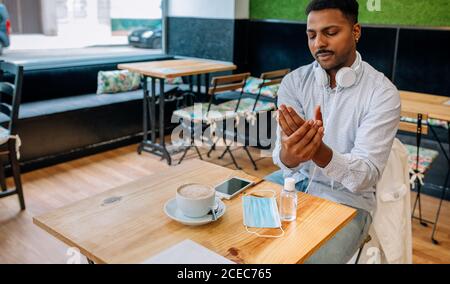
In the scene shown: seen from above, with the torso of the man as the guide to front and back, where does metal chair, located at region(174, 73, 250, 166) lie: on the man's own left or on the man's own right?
on the man's own right

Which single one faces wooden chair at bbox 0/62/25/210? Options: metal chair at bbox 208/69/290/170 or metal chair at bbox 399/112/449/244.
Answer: metal chair at bbox 208/69/290/170

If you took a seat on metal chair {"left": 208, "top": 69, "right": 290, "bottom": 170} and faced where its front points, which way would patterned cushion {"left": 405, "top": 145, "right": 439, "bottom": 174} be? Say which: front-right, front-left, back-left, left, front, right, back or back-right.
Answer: left

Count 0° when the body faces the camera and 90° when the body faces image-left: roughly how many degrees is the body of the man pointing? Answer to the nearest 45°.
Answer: approximately 45°
